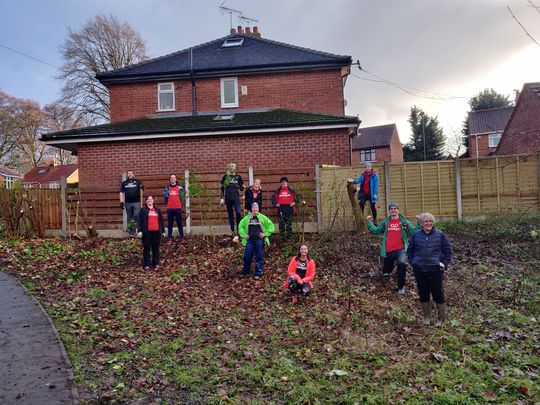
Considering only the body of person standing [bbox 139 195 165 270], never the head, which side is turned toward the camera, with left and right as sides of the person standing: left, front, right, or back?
front

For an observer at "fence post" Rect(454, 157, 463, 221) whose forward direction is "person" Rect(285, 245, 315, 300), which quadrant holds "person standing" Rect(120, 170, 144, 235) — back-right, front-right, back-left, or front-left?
front-right

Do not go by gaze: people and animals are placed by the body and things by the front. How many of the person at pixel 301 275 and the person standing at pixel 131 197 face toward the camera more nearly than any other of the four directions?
2

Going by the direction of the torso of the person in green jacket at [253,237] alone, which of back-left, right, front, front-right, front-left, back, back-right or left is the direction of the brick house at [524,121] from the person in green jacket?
back-left

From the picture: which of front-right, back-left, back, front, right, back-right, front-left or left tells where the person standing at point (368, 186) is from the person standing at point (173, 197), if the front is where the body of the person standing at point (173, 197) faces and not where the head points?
left

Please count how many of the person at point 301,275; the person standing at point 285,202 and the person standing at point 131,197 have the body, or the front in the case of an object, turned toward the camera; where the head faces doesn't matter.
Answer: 3

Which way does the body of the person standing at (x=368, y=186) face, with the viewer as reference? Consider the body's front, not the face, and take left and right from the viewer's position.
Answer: facing the viewer and to the left of the viewer

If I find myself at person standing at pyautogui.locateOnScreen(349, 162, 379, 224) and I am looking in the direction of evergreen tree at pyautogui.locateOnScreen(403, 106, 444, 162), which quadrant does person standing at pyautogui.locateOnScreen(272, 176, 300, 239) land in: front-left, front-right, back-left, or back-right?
back-left

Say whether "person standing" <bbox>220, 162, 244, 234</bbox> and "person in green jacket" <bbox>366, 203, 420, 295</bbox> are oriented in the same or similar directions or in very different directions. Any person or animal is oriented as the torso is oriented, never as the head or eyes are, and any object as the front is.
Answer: same or similar directions

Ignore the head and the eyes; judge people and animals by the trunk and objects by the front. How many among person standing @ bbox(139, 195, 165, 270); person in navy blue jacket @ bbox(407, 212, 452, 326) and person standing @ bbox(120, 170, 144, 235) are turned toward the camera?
3

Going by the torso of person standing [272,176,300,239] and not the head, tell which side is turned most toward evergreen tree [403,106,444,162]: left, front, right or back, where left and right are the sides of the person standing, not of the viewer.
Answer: back

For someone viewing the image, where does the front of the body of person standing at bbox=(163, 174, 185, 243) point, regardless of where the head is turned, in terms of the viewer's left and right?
facing the viewer

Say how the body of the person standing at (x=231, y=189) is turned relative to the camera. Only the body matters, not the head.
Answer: toward the camera

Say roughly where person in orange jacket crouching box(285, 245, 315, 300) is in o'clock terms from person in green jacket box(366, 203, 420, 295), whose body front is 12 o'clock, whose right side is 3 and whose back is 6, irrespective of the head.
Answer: The person in orange jacket crouching is roughly at 2 o'clock from the person in green jacket.

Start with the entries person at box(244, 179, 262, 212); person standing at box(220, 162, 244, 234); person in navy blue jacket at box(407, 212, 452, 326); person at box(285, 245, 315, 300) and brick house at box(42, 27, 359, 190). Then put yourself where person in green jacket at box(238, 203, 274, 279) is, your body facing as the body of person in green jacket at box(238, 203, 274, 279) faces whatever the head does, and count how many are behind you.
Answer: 3

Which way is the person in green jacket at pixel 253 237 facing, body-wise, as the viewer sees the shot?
toward the camera
